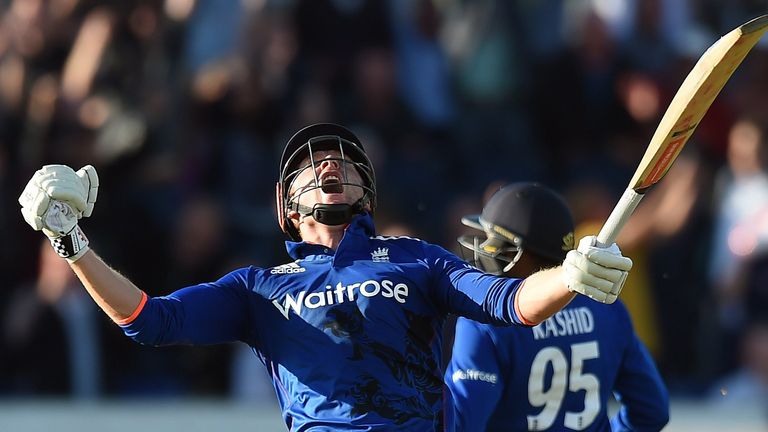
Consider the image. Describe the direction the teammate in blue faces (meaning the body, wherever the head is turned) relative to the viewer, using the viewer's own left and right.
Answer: facing away from the viewer and to the left of the viewer

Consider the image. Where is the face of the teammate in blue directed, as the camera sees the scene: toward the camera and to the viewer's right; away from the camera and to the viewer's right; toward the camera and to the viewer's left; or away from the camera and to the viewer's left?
away from the camera and to the viewer's left

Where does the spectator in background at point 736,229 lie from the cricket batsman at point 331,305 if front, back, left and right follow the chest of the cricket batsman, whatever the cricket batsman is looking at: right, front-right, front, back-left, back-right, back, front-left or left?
back-left

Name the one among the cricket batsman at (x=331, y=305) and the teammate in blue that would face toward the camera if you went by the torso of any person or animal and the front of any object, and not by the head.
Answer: the cricket batsman

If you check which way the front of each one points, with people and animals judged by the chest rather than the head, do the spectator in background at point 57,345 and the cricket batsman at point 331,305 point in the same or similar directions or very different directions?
same or similar directions

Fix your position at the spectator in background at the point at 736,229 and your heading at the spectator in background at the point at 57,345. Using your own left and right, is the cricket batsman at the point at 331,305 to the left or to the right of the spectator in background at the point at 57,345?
left

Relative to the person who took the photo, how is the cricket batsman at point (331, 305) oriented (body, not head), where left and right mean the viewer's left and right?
facing the viewer

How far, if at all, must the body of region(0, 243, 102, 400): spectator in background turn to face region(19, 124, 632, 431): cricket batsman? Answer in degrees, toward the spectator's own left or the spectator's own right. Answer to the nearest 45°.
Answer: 0° — they already face them

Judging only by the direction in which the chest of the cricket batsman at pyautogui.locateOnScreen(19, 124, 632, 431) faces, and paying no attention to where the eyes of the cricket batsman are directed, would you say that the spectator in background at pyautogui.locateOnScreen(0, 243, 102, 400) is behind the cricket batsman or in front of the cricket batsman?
behind

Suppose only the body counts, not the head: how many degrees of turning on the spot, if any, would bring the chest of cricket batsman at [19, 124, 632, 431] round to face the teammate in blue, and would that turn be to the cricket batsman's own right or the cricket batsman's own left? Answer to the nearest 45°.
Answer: approximately 135° to the cricket batsman's own left

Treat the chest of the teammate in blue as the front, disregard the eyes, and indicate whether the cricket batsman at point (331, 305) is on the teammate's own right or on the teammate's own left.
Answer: on the teammate's own left

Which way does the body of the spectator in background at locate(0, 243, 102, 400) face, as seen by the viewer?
toward the camera
